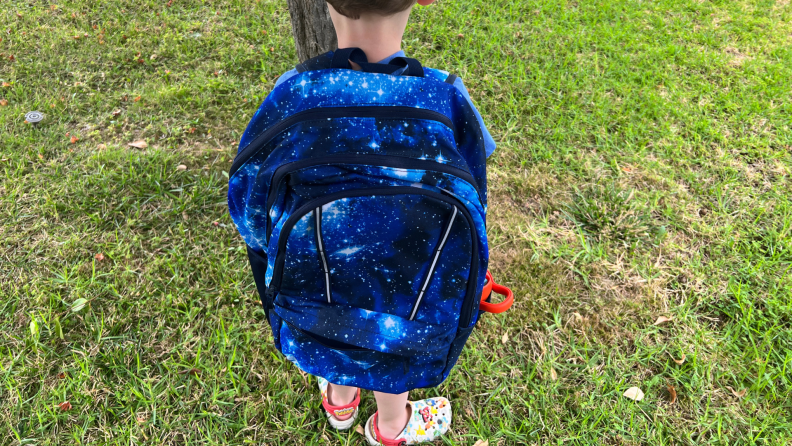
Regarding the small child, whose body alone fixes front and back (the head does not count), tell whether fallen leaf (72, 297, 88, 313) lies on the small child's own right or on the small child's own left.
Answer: on the small child's own left

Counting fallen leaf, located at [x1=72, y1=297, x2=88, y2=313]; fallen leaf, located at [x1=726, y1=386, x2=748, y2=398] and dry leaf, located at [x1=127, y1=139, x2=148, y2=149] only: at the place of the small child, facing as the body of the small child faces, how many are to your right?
1

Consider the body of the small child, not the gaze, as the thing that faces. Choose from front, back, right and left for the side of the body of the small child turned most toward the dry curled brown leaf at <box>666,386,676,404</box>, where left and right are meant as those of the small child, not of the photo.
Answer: right

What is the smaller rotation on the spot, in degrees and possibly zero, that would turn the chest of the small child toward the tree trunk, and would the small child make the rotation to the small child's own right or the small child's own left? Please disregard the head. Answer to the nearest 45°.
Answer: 0° — they already face it

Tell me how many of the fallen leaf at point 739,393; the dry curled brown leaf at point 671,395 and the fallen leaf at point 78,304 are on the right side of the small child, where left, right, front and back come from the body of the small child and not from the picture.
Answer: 2

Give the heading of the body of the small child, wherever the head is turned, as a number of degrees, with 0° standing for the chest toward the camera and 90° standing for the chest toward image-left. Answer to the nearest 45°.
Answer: approximately 180°

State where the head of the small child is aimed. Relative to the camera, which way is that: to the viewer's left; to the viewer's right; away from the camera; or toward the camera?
away from the camera

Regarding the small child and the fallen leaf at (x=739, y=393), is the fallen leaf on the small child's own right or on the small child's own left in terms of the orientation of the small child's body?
on the small child's own right

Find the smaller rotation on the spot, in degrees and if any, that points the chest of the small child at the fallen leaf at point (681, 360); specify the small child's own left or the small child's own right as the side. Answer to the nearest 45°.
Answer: approximately 90° to the small child's own right
